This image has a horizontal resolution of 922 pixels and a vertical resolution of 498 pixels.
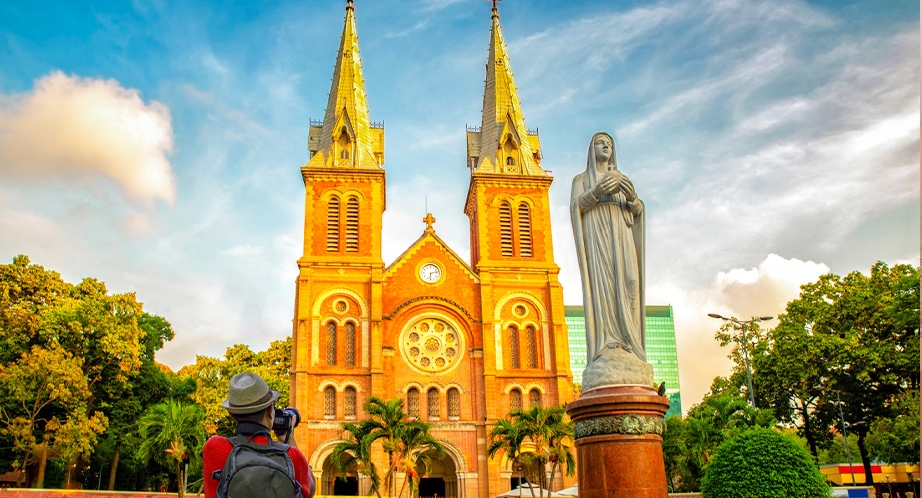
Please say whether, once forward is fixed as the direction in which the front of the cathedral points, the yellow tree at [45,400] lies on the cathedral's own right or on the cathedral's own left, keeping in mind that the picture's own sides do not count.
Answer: on the cathedral's own right

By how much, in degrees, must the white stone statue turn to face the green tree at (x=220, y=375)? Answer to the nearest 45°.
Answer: approximately 180°

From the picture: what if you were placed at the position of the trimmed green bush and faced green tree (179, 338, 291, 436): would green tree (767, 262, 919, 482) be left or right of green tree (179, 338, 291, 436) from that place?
right

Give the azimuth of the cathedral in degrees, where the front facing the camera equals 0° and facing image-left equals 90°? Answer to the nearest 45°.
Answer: approximately 0°

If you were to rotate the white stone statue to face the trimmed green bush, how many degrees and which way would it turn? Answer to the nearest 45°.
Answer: approximately 135° to its left

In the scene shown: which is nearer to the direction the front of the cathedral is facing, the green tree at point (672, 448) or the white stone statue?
the white stone statue

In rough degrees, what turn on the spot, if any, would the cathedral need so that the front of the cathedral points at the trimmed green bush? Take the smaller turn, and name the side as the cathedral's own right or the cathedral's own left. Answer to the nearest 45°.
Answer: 0° — it already faces it

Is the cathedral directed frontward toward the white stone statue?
yes

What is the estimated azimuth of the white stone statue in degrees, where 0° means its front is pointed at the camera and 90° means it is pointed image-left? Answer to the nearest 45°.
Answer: approximately 315°

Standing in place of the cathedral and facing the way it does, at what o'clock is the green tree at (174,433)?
The green tree is roughly at 1 o'clock from the cathedral.

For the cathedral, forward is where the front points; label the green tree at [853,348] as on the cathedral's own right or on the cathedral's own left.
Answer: on the cathedral's own left

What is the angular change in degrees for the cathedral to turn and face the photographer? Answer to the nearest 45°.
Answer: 0° — it already faces them
